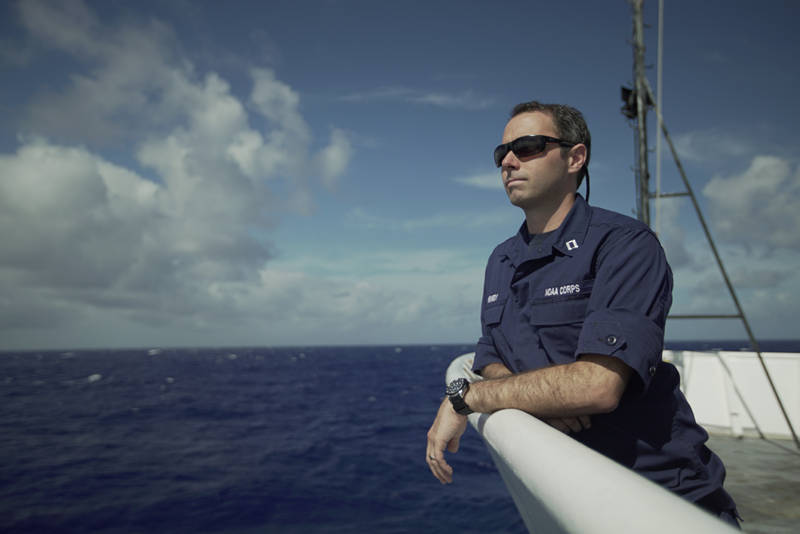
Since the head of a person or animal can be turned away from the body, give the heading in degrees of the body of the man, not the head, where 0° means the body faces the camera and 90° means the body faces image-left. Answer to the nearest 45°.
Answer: approximately 45°

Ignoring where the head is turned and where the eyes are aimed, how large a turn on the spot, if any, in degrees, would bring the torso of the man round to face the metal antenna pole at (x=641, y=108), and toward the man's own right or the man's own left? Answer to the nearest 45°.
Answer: approximately 135° to the man's own right

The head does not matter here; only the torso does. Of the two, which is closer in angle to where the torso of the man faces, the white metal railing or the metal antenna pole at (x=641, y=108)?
the white metal railing
